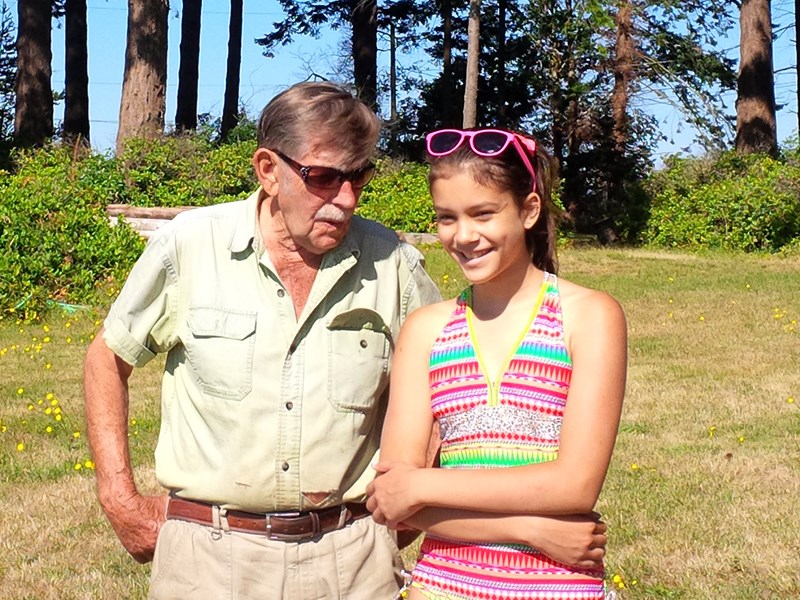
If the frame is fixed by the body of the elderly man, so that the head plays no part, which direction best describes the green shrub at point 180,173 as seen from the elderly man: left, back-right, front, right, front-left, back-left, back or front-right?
back

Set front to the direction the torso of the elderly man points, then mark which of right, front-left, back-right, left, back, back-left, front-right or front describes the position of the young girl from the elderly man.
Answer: front-left

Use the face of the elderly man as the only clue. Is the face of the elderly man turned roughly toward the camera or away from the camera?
toward the camera

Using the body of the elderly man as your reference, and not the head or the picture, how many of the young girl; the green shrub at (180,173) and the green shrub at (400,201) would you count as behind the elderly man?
2

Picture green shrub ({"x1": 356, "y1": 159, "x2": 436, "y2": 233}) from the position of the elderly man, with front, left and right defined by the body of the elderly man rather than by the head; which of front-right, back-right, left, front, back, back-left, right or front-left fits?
back

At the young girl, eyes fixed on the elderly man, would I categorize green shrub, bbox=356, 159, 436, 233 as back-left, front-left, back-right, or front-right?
front-right

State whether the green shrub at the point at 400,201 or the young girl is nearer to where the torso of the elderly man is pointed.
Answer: the young girl

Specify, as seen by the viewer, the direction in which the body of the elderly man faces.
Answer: toward the camera

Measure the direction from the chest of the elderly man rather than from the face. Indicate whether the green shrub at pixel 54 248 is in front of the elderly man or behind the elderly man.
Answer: behind
